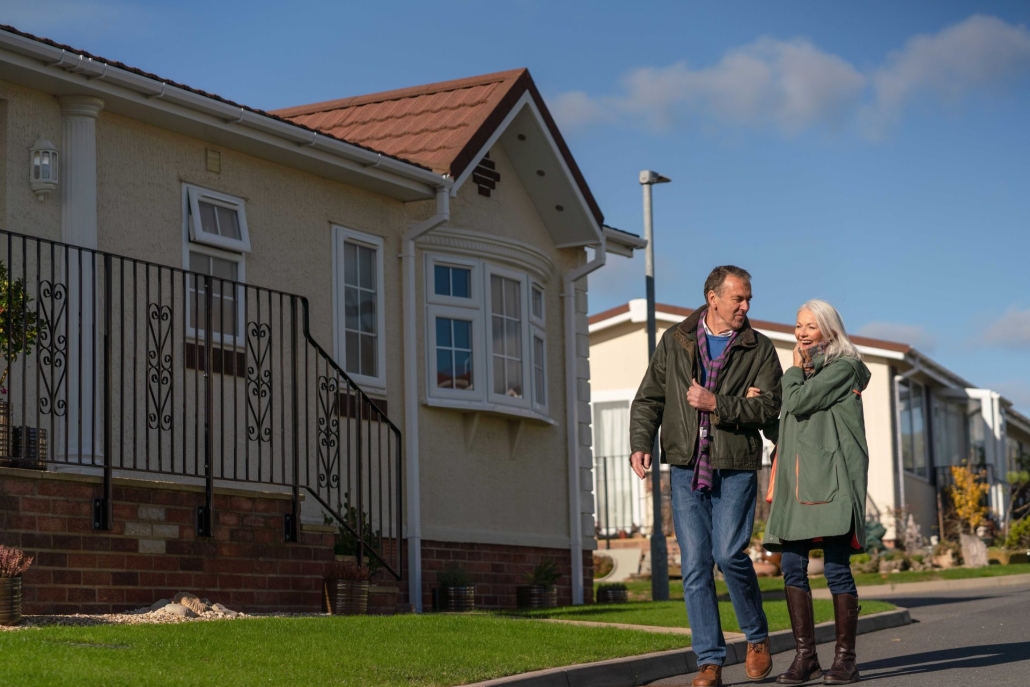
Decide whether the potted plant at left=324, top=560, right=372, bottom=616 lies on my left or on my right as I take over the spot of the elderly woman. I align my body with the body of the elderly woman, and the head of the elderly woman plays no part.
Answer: on my right

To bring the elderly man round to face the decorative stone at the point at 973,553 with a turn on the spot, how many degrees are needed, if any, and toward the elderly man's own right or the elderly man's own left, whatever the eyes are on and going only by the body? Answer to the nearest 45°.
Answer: approximately 180°

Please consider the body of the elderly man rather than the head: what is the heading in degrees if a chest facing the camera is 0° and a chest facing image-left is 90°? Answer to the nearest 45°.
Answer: approximately 0°

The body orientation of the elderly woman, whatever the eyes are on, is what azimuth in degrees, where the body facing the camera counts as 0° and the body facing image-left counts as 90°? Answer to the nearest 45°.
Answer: approximately 45°

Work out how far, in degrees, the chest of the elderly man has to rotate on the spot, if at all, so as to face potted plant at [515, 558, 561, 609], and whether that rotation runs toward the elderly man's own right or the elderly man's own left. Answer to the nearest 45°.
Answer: approximately 180°

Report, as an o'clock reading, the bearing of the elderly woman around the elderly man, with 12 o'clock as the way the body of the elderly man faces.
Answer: The elderly woman is roughly at 8 o'clock from the elderly man.

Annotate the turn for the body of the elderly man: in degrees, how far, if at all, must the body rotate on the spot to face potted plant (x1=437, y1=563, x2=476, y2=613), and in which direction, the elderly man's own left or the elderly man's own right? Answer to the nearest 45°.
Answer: approximately 180°

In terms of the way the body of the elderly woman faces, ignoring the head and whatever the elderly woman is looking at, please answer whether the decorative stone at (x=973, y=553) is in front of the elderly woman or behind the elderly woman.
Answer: behind

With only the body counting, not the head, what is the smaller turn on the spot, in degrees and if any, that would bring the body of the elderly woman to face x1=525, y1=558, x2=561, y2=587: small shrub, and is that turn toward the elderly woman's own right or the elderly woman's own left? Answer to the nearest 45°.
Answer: approximately 135° to the elderly woman's own right
